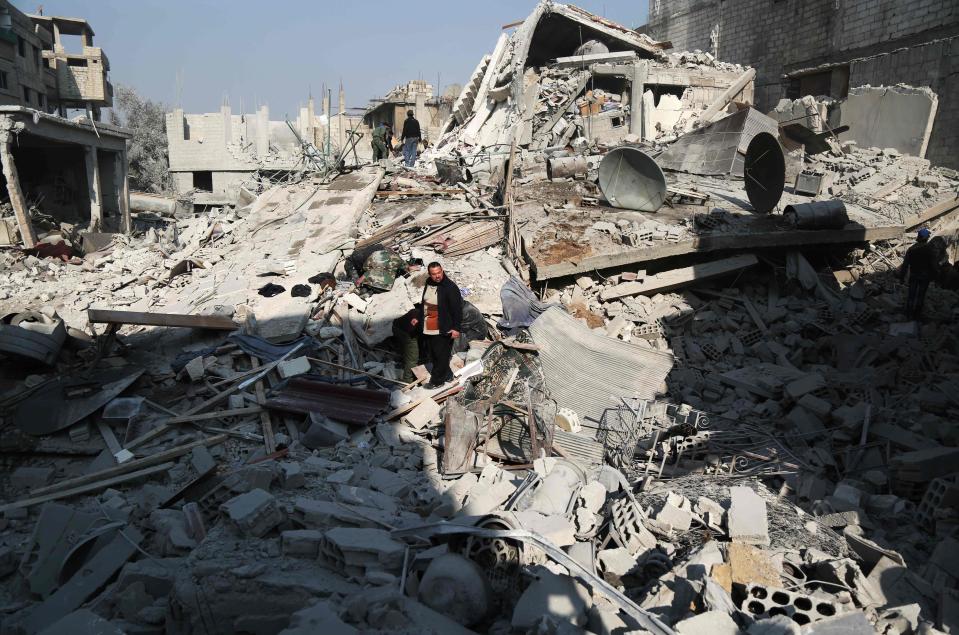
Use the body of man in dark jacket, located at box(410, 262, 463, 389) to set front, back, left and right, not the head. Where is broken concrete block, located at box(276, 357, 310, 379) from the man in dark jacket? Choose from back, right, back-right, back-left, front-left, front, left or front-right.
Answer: front-right

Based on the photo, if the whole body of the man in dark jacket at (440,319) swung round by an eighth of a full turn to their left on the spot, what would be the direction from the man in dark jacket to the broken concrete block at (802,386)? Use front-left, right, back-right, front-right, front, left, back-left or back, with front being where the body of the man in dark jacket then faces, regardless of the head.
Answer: left

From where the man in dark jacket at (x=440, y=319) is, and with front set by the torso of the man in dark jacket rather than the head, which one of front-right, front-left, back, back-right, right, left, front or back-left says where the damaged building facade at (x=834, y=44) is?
back
